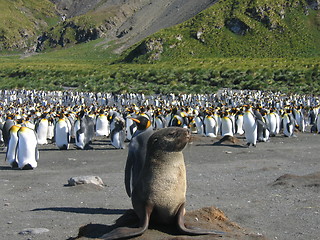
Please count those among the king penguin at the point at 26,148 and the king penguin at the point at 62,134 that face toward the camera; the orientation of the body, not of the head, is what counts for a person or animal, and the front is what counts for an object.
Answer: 2

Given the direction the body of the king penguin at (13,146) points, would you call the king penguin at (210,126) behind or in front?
behind

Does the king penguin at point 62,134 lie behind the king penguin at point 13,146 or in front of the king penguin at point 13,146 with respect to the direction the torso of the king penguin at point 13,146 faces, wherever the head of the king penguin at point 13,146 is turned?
behind

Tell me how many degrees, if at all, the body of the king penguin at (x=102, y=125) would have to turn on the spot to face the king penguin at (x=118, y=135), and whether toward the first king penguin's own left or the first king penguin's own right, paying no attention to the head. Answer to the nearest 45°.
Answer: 0° — it already faces it

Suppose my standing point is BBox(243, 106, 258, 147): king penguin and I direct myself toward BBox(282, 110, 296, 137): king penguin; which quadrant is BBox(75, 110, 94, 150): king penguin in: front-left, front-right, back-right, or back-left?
back-left

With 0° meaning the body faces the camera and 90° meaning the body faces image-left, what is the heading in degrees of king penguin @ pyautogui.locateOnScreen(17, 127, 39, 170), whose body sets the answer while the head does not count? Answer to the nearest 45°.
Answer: approximately 0°

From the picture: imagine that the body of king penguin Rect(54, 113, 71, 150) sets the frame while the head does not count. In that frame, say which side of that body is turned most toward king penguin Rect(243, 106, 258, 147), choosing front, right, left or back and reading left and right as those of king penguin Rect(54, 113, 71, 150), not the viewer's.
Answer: left
